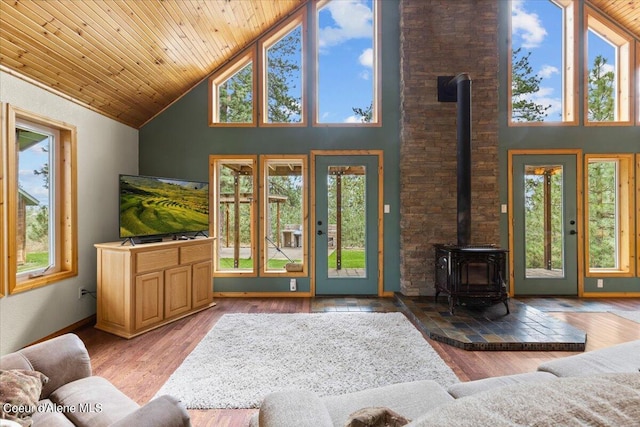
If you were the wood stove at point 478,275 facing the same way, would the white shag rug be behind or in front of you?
in front

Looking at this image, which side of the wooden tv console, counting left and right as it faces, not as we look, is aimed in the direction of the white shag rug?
front

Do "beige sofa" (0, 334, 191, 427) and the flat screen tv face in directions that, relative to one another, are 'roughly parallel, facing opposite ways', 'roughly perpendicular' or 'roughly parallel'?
roughly perpendicular

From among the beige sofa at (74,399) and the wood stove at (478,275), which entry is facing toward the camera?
the wood stove

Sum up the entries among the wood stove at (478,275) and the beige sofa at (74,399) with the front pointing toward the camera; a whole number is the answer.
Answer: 1

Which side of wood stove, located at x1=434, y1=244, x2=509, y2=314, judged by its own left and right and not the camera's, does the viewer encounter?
front

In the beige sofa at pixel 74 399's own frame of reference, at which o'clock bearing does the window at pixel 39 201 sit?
The window is roughly at 10 o'clock from the beige sofa.

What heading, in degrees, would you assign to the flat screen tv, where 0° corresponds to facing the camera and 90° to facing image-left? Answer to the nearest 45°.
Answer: approximately 315°

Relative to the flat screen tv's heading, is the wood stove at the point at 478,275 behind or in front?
in front

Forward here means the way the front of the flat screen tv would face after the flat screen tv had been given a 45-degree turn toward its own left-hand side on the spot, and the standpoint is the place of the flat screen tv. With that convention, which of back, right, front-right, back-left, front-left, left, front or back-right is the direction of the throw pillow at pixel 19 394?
right

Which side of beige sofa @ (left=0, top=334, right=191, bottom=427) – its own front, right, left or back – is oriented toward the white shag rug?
front

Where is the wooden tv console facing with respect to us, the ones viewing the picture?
facing the viewer and to the right of the viewer
